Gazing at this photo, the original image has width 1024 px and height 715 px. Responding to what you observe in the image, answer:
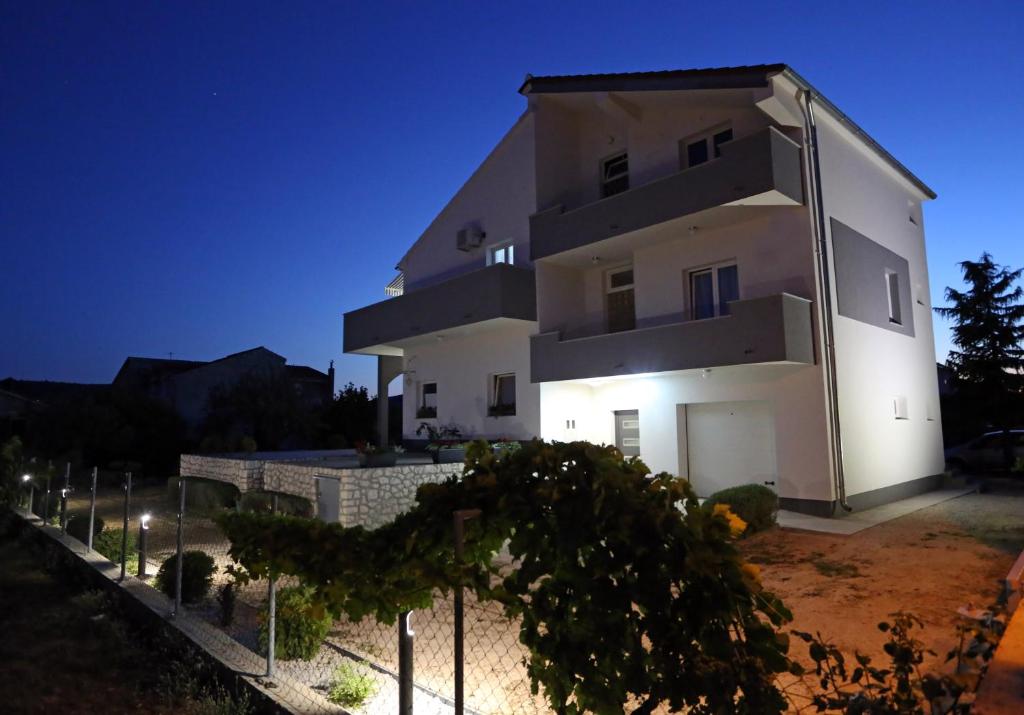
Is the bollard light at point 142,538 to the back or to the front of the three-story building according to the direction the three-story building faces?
to the front

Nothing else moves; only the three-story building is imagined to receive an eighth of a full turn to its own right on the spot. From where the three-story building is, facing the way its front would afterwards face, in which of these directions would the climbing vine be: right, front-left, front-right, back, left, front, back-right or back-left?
left

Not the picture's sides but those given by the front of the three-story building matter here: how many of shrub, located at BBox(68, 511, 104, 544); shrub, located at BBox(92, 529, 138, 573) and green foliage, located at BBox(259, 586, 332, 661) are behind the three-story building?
0

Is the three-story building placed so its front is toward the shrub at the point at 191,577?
yes

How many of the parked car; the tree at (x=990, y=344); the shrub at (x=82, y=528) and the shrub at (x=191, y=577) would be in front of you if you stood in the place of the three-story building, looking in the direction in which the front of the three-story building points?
2

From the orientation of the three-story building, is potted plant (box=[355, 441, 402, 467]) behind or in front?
in front

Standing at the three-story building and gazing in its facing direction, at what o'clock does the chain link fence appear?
The chain link fence is roughly at 11 o'clock from the three-story building.

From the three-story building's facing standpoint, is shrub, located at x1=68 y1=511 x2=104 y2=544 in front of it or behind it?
in front

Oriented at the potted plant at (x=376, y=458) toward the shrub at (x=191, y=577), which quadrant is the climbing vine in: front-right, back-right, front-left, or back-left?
front-left

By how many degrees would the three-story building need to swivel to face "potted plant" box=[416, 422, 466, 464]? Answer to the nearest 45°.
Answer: approximately 45° to its right

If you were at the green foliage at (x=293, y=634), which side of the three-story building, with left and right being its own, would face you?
front

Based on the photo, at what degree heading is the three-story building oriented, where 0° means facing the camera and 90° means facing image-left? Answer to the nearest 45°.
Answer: approximately 45°
